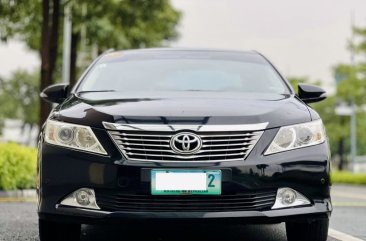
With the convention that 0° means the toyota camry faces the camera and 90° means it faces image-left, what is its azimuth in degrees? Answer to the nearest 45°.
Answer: approximately 0°
